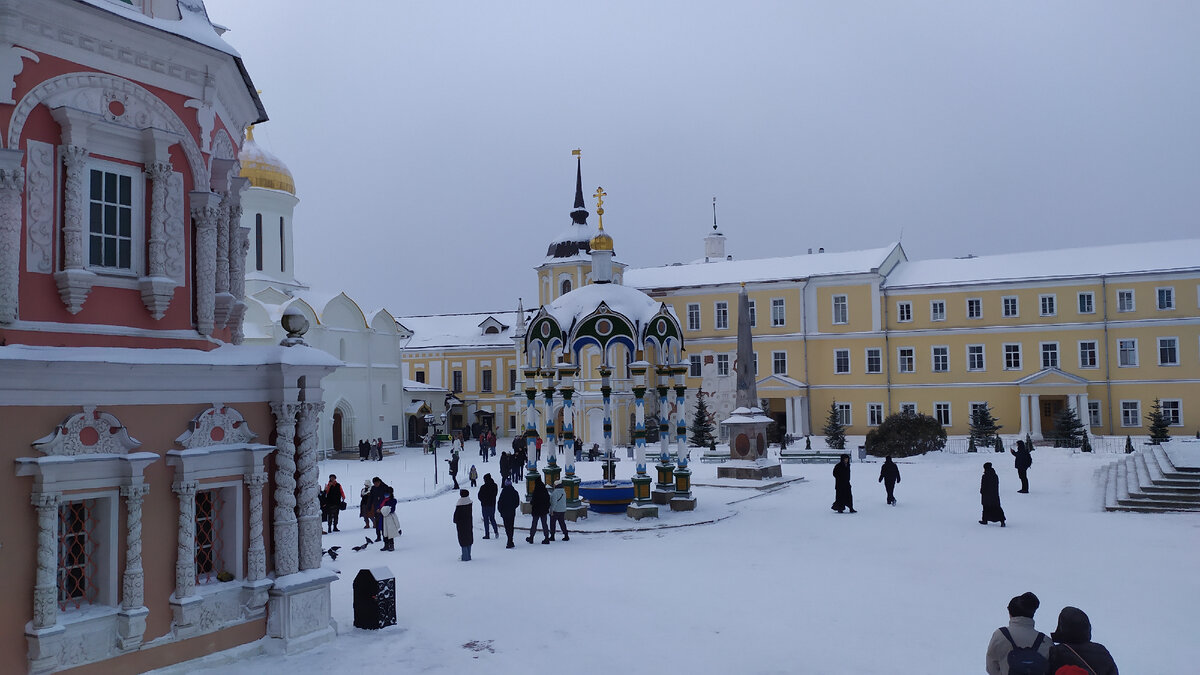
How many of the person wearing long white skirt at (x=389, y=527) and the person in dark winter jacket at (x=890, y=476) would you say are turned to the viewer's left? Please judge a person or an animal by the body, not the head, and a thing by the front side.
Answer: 1

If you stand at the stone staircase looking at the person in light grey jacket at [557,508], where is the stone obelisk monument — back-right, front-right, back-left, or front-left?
front-right

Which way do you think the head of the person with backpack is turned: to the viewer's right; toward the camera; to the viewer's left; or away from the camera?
away from the camera
